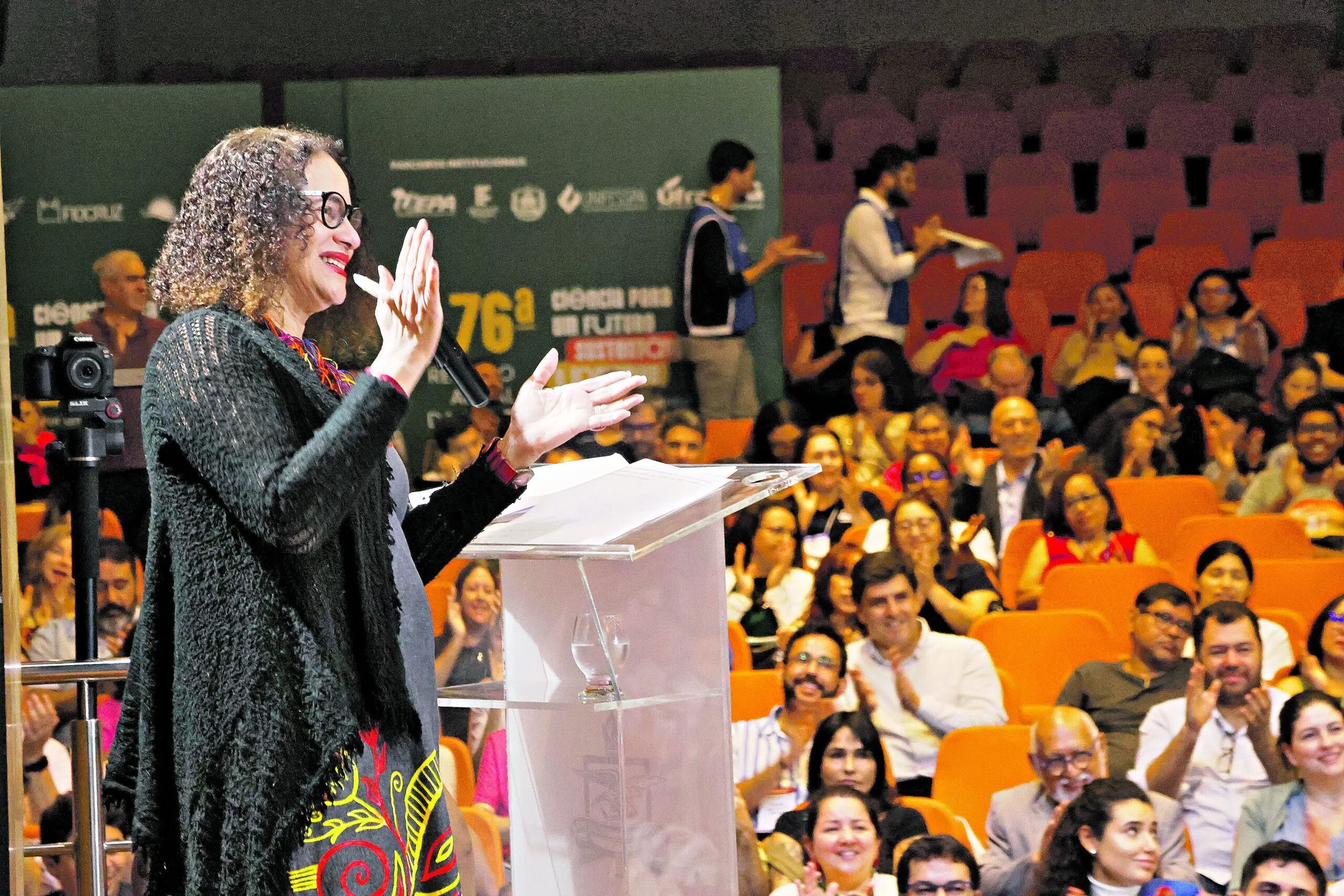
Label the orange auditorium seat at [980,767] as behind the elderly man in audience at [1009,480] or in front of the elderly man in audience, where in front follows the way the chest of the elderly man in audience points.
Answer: in front

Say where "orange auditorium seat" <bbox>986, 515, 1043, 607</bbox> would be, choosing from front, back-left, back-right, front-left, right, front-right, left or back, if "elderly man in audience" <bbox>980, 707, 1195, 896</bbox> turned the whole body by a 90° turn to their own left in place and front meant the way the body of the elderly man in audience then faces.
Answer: left

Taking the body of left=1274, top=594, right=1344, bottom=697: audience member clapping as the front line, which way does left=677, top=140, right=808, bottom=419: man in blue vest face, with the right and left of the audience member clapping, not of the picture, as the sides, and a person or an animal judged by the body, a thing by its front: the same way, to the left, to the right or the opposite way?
to the left

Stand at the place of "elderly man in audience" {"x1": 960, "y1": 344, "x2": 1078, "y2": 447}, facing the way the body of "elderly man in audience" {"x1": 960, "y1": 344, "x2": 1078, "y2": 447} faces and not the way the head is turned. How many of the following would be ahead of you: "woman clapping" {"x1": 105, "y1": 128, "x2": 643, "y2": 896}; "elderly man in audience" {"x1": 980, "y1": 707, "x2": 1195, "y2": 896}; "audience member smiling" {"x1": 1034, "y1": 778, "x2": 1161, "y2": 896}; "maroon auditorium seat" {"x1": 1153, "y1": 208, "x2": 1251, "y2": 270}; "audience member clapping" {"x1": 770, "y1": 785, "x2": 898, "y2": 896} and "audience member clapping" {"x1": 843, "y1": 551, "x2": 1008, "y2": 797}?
5

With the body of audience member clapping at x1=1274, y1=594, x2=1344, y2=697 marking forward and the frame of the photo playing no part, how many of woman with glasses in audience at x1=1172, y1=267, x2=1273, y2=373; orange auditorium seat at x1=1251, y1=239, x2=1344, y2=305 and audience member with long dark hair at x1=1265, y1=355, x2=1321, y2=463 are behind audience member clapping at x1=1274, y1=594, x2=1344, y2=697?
3

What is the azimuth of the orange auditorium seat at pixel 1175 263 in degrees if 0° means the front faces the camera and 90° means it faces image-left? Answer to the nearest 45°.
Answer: approximately 0°

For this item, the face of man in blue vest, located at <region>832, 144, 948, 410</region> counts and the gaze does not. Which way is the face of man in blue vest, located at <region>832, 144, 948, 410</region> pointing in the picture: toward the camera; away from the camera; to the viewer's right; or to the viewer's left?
to the viewer's right

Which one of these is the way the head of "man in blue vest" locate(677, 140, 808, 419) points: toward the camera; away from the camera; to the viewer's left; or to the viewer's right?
to the viewer's right

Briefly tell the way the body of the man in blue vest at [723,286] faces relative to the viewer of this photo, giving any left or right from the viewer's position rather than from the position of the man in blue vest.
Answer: facing to the right of the viewer

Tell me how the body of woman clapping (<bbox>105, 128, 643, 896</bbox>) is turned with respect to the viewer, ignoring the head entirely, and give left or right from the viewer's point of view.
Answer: facing to the right of the viewer

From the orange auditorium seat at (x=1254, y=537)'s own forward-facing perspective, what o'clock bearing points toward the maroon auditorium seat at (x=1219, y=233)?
the maroon auditorium seat at (x=1219, y=233) is roughly at 6 o'clock from the orange auditorium seat at (x=1254, y=537).

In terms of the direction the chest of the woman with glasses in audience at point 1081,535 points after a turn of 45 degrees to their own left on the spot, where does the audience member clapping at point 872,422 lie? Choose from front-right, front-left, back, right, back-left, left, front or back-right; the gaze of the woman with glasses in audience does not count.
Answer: back
